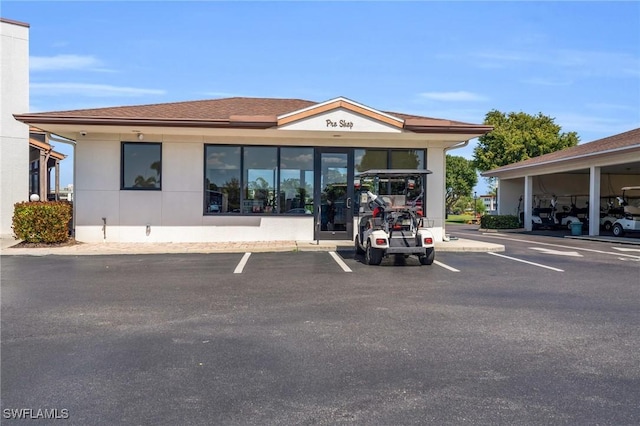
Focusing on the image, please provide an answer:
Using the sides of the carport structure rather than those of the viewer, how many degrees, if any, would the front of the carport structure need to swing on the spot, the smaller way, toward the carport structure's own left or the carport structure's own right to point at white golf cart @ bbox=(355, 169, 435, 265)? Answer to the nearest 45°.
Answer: approximately 45° to the carport structure's own left

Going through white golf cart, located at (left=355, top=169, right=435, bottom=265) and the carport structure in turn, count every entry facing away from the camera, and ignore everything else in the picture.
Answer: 1

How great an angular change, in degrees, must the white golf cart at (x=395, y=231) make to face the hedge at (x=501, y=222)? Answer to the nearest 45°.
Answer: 0° — it already faces it

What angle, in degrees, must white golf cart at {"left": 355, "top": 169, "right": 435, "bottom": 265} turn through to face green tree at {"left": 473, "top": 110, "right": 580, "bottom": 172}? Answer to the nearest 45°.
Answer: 0° — it already faces it

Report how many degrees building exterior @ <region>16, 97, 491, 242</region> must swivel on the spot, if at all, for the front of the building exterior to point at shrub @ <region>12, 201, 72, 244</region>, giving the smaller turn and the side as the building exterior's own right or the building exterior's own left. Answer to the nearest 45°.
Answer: approximately 90° to the building exterior's own right

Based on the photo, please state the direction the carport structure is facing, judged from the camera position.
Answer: facing the viewer and to the left of the viewer

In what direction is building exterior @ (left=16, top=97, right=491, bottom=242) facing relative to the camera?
toward the camera

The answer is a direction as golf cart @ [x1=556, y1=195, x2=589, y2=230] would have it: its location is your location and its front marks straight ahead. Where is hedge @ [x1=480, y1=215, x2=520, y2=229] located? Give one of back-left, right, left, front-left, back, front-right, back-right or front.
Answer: front

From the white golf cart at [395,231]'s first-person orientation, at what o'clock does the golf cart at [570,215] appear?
The golf cart is roughly at 1 o'clock from the white golf cart.

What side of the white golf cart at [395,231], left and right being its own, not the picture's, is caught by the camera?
back

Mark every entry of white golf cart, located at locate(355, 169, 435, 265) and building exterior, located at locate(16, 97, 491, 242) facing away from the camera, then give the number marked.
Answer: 1

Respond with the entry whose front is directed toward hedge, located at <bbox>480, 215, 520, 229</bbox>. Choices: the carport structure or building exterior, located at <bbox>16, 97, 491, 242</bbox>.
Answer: the carport structure

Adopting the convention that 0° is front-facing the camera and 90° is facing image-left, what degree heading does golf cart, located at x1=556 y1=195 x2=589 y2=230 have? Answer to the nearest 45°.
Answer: approximately 45°

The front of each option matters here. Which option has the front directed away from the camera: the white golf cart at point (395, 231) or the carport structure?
the white golf cart

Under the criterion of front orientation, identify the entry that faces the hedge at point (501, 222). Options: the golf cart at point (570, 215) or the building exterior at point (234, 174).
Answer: the golf cart
